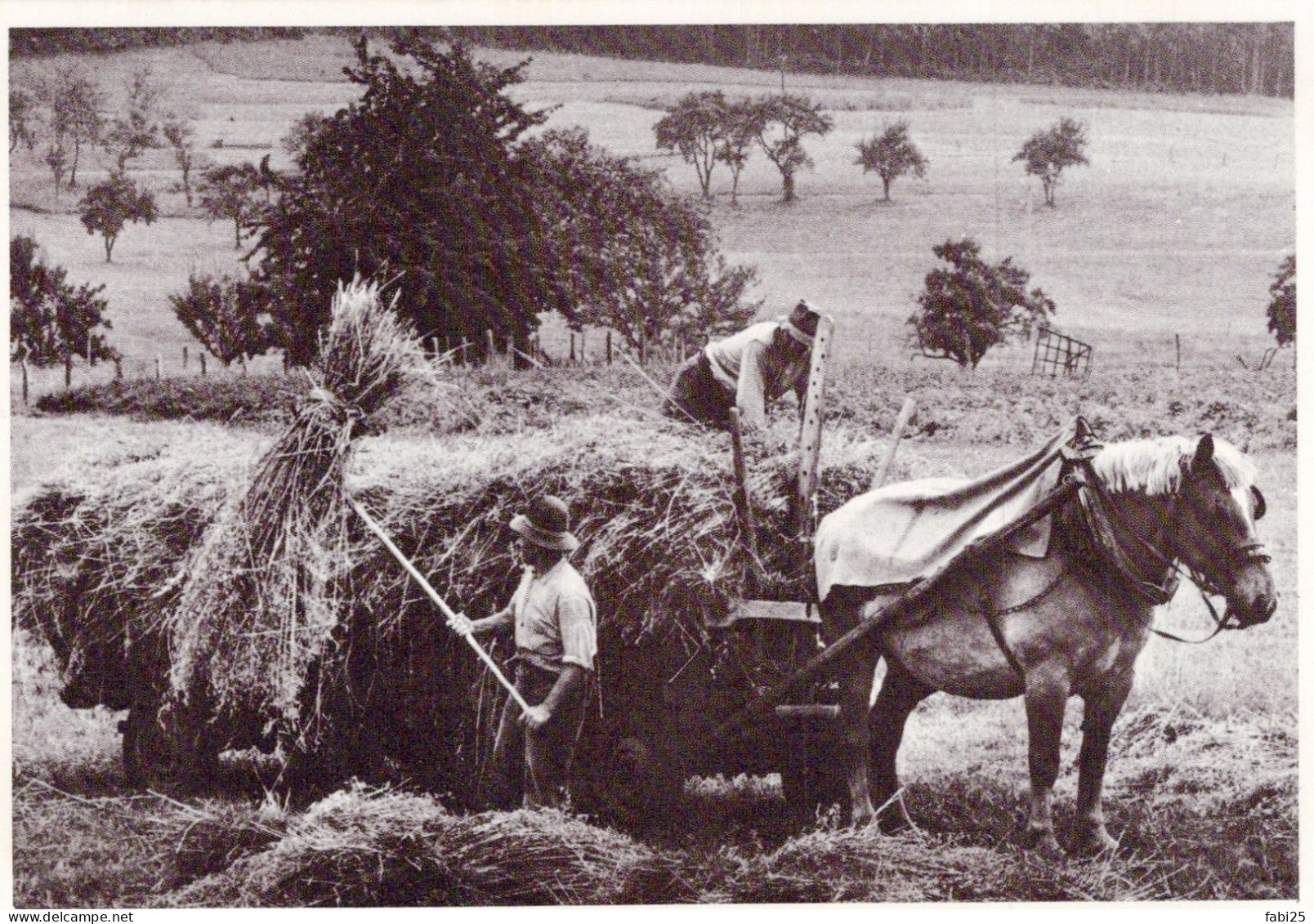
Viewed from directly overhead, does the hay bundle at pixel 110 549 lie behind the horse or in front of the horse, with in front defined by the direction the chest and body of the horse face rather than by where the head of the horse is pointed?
behind

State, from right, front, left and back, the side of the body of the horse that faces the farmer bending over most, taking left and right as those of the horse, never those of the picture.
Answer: back

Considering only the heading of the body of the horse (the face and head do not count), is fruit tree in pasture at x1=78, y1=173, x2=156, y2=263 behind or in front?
behind

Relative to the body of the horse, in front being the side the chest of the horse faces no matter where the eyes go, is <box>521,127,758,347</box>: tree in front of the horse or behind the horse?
behind

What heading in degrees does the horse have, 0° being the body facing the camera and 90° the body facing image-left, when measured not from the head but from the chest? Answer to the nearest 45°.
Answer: approximately 315°

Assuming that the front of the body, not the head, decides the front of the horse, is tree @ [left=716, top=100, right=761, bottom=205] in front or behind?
behind

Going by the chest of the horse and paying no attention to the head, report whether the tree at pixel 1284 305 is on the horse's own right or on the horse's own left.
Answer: on the horse's own left

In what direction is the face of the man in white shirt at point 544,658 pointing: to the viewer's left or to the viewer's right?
to the viewer's left
